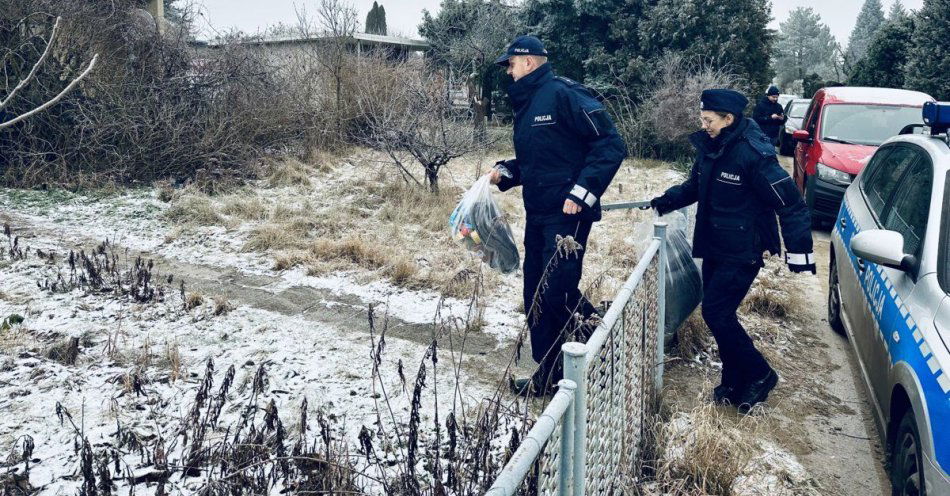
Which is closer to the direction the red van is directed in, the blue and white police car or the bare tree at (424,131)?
the blue and white police car

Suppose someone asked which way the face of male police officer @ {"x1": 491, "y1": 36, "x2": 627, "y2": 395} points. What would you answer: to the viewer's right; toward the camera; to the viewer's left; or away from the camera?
to the viewer's left

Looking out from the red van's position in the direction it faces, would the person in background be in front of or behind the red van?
behind

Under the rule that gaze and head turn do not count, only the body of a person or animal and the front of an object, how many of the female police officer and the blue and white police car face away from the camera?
0

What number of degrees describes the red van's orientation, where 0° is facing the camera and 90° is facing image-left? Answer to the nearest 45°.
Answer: approximately 0°

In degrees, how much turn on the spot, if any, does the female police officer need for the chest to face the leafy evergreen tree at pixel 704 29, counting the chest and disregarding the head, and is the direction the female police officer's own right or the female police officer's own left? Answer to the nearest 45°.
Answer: approximately 135° to the female police officer's own right

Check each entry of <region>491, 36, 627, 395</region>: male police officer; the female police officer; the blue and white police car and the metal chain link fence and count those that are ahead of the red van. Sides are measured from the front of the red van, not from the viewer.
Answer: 4

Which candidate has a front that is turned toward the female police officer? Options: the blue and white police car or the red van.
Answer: the red van

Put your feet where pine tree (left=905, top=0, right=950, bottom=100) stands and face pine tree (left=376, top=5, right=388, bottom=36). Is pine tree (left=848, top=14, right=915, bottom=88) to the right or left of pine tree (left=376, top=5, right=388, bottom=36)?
right

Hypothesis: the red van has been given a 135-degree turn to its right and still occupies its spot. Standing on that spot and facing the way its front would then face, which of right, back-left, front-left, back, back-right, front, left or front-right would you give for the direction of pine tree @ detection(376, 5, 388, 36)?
front

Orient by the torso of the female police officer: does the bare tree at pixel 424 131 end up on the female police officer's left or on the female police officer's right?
on the female police officer's right

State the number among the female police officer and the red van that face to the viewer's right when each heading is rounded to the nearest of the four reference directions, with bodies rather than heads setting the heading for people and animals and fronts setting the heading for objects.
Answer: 0
